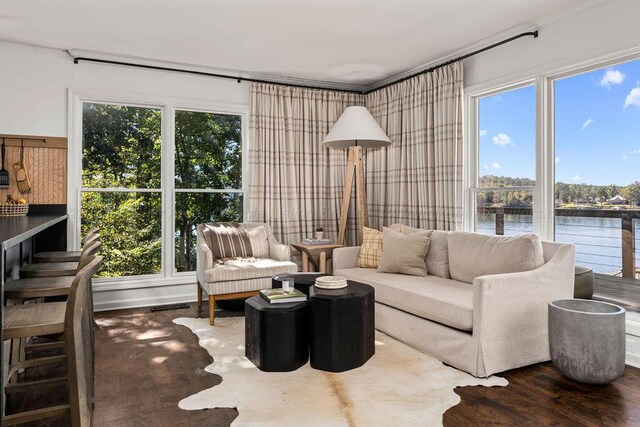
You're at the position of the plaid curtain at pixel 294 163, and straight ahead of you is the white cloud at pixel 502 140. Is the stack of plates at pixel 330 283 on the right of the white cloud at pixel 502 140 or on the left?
right

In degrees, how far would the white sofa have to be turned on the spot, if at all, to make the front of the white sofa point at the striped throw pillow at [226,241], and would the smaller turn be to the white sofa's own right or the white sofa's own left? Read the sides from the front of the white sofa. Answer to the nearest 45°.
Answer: approximately 45° to the white sofa's own right

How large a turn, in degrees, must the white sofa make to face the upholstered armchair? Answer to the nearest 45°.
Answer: approximately 45° to its right

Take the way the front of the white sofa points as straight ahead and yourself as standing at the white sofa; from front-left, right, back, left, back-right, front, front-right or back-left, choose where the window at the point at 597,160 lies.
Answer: back

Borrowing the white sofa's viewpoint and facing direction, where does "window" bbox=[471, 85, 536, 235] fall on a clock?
The window is roughly at 5 o'clock from the white sofa.

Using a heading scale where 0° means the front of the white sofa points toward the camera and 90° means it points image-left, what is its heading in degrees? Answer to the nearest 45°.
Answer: approximately 45°

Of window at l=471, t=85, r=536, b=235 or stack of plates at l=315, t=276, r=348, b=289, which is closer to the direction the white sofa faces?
the stack of plates

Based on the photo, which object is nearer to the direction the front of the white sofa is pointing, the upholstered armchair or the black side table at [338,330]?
the black side table

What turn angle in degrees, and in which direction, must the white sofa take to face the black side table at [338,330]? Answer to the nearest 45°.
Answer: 0° — it already faces it

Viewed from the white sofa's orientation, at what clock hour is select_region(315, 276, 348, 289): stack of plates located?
The stack of plates is roughly at 1 o'clock from the white sofa.

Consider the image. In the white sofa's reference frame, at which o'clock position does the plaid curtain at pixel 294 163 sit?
The plaid curtain is roughly at 3 o'clock from the white sofa.
